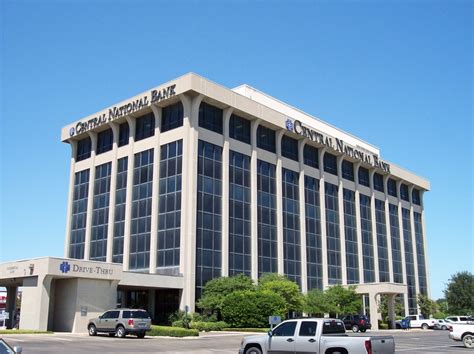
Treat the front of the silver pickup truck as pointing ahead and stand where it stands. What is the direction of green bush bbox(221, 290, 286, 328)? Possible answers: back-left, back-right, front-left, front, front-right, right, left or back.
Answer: front-right

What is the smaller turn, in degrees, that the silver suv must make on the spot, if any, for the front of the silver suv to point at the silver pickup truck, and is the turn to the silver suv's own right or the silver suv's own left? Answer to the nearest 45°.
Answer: approximately 135° to the silver suv's own left

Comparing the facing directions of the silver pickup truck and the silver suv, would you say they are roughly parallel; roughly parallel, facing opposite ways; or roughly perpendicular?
roughly parallel

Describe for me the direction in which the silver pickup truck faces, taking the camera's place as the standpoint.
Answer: facing away from the viewer and to the left of the viewer

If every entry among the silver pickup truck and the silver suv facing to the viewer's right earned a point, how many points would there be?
0

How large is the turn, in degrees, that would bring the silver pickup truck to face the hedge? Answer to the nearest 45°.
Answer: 0° — it already faces it

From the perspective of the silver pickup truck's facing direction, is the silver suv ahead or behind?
ahead

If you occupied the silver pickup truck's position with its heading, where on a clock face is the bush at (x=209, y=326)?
The bush is roughly at 1 o'clock from the silver pickup truck.
